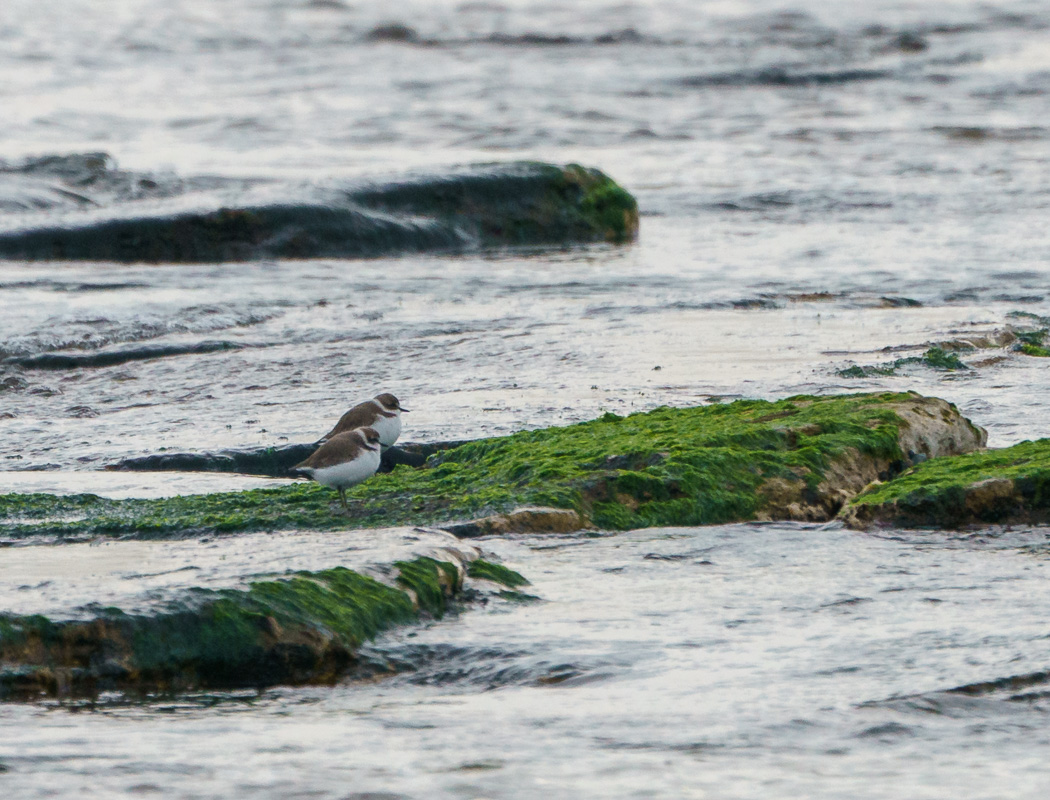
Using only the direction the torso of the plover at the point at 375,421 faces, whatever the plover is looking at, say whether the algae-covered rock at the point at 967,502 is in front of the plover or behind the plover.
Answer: in front

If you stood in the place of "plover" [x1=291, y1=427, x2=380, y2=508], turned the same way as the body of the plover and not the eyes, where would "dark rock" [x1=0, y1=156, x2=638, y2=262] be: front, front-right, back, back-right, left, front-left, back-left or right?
left

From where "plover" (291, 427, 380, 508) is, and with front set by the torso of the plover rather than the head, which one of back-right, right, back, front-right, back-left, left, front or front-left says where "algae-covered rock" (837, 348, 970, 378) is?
front-left

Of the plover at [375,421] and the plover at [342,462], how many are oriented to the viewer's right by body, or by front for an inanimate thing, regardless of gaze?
2

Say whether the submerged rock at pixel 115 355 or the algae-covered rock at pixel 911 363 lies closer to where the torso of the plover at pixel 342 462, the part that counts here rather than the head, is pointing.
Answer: the algae-covered rock

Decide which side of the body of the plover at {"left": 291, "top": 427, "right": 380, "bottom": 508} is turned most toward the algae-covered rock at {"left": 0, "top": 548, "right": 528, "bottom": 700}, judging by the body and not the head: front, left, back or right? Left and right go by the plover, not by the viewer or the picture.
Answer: right

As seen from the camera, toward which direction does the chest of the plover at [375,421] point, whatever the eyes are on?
to the viewer's right

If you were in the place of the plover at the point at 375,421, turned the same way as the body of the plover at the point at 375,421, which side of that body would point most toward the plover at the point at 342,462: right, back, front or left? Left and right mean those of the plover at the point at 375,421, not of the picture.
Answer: right

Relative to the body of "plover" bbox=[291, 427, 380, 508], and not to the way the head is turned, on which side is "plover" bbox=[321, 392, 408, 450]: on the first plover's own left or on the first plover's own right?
on the first plover's own left

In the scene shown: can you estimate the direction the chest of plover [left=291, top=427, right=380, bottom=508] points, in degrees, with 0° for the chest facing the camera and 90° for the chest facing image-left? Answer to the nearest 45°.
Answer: approximately 270°

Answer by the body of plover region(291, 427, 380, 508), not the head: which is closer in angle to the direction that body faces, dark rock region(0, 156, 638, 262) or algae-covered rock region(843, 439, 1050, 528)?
the algae-covered rock
